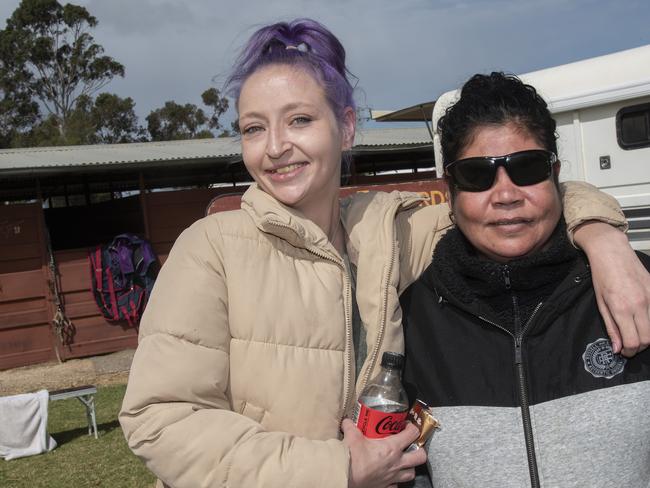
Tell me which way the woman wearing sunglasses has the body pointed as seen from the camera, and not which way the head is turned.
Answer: toward the camera

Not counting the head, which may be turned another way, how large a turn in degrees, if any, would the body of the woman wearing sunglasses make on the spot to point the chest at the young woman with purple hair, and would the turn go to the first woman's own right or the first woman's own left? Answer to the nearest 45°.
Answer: approximately 45° to the first woman's own right

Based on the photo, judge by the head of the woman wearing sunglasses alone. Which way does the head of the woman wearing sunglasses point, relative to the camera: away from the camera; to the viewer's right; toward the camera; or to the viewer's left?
toward the camera

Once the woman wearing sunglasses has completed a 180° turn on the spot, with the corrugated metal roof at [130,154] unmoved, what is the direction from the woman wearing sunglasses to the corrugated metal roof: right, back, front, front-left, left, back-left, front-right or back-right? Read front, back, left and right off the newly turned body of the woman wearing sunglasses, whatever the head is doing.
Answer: front-left
